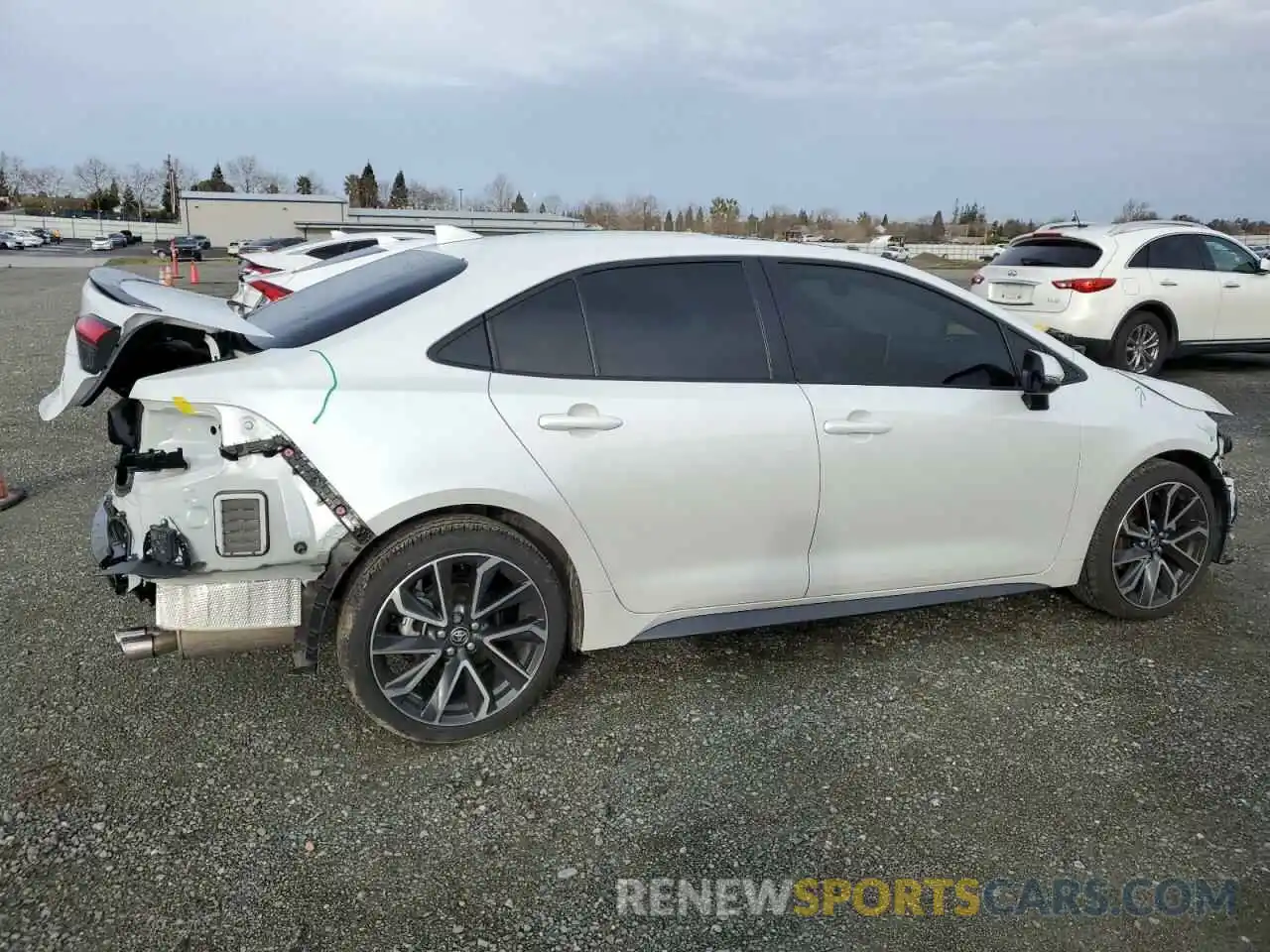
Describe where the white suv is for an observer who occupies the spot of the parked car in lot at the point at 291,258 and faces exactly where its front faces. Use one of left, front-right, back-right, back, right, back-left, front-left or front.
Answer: right

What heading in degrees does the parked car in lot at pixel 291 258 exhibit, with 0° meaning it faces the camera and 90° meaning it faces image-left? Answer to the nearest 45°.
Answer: approximately 225°

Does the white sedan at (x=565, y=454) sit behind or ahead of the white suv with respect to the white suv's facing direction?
behind

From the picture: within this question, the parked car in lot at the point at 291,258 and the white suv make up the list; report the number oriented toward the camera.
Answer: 0

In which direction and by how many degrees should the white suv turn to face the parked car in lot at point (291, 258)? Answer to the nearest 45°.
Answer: approximately 135° to its left

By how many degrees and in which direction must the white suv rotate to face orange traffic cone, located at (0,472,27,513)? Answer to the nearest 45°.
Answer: approximately 180°

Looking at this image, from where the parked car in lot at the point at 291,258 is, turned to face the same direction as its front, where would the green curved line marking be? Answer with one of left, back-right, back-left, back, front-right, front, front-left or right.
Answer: back-right

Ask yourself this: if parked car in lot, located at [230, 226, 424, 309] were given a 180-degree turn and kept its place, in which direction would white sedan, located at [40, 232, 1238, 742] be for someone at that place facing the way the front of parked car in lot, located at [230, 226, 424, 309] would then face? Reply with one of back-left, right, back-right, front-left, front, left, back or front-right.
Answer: front-left

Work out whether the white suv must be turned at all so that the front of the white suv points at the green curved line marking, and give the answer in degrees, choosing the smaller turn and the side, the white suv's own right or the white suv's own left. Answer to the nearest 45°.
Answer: approximately 135° to the white suv's own right

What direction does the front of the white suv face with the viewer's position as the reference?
facing away from the viewer and to the right of the viewer

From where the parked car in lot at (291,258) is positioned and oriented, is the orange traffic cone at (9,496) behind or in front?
behind
